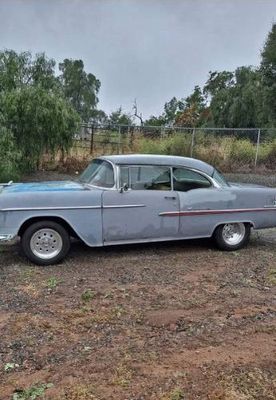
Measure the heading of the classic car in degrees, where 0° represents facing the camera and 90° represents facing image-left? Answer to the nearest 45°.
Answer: approximately 90°

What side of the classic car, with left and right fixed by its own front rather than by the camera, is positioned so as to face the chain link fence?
right

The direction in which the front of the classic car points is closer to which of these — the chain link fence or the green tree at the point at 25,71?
the green tree

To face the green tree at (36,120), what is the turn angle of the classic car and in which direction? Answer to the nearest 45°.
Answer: approximately 45° to its right

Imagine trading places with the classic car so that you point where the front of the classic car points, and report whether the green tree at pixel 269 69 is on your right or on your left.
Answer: on your right

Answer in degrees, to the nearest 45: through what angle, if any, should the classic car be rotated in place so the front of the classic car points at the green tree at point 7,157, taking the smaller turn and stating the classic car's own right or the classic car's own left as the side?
approximately 45° to the classic car's own right

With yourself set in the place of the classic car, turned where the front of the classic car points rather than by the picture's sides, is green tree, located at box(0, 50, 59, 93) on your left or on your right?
on your right
